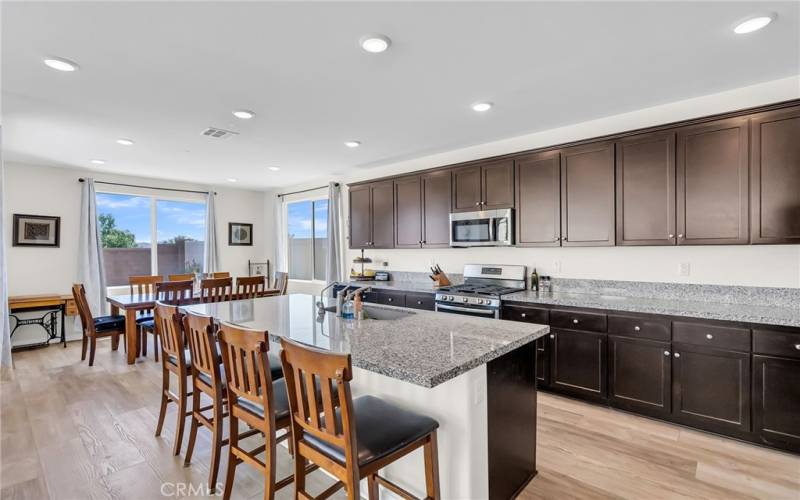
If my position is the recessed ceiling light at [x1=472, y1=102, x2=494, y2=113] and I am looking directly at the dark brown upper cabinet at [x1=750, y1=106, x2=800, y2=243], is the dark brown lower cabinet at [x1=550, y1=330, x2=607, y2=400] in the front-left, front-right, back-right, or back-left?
front-left

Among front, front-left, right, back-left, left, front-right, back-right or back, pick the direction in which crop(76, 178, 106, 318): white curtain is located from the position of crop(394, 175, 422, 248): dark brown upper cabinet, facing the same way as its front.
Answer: front-right

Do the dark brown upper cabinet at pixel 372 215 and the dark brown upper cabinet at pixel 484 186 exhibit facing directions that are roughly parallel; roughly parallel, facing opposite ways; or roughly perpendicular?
roughly parallel

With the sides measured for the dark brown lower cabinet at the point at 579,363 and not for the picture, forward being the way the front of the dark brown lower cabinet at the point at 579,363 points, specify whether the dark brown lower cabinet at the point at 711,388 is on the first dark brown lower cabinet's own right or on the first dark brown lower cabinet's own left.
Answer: on the first dark brown lower cabinet's own left

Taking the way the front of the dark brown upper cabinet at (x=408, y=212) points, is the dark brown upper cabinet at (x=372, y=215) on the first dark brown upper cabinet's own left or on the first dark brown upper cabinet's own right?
on the first dark brown upper cabinet's own right

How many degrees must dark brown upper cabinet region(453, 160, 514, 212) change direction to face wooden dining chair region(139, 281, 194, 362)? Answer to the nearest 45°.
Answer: approximately 45° to its right

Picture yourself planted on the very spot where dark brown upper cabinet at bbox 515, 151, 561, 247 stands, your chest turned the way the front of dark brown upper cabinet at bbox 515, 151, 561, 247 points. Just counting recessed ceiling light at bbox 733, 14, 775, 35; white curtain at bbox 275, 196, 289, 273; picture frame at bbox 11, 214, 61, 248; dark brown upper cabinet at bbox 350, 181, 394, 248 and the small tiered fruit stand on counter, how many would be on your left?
1

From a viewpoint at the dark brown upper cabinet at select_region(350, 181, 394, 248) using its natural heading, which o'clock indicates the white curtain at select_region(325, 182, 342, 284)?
The white curtain is roughly at 3 o'clock from the dark brown upper cabinet.

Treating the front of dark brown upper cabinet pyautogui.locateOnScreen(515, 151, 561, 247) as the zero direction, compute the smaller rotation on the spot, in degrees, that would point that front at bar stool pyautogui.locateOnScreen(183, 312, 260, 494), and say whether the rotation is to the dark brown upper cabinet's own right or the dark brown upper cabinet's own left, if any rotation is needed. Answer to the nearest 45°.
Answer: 0° — it already faces it

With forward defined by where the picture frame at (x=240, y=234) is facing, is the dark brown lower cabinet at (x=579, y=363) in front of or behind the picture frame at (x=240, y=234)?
in front

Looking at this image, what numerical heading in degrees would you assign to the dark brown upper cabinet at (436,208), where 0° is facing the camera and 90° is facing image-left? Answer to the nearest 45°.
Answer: approximately 45°

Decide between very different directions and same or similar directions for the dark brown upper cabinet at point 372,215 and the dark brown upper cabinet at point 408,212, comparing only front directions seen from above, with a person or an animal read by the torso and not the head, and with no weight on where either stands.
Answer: same or similar directions

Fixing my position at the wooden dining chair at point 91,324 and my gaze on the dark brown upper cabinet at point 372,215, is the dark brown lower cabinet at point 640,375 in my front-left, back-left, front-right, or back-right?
front-right

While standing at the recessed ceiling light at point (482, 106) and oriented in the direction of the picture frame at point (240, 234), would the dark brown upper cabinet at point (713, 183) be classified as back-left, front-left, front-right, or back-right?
back-right

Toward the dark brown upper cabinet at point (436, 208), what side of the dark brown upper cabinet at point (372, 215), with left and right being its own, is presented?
left

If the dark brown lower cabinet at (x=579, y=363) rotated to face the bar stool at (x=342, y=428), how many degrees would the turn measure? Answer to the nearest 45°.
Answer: approximately 45° to its left

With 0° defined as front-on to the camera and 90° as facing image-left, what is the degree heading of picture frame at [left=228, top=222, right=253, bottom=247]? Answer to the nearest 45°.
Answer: approximately 0°

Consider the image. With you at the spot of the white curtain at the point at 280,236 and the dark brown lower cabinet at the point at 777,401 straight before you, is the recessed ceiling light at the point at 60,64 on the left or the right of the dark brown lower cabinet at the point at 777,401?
right

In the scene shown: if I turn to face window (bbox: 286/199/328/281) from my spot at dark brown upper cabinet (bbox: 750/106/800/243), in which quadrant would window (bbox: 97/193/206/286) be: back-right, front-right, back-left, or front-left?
front-left

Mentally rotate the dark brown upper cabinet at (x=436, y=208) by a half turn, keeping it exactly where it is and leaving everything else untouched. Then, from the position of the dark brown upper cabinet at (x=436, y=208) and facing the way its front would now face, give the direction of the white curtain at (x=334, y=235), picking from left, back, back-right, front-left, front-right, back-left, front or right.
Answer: left
